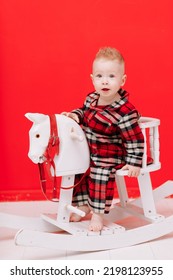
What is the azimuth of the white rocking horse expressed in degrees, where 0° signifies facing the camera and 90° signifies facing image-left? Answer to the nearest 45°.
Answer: approximately 45°
